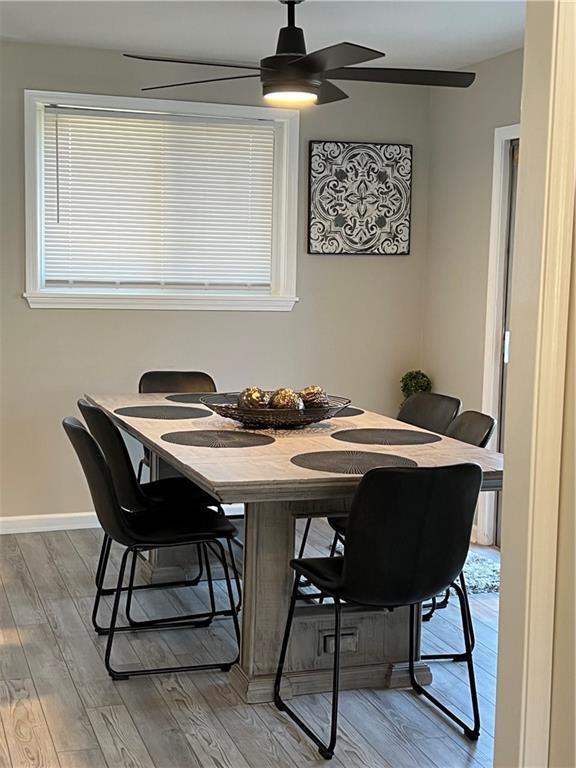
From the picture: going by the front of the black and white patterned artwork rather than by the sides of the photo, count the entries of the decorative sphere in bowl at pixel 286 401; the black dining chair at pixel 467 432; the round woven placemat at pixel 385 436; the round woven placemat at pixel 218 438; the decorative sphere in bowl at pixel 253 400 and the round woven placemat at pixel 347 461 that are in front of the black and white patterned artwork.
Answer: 6

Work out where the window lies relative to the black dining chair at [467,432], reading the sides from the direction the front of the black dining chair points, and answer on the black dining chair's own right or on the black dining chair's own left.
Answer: on the black dining chair's own right

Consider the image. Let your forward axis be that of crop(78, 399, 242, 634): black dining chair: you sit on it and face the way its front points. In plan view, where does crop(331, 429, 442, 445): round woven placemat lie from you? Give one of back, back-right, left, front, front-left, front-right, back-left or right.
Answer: front

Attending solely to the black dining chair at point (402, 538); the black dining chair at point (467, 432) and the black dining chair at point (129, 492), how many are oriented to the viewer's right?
1

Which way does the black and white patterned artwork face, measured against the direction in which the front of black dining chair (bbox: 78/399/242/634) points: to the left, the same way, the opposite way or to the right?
to the right

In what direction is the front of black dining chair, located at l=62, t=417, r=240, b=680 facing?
to the viewer's right

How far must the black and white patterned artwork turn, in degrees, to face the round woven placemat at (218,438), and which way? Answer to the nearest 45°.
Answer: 0° — it already faces it

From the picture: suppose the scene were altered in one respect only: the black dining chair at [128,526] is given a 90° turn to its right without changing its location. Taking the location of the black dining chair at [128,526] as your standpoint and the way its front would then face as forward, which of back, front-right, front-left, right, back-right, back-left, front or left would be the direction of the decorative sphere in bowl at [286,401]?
back-left

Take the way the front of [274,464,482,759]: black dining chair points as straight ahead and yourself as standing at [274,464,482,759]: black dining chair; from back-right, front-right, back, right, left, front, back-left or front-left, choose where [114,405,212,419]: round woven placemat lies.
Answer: front

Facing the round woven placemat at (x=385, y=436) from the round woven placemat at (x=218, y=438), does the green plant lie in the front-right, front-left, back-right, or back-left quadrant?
front-left

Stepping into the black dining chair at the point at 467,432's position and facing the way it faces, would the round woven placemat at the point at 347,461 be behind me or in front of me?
in front

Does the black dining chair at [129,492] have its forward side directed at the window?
no

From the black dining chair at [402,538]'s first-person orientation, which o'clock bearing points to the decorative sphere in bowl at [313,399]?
The decorative sphere in bowl is roughly at 1 o'clock from the black dining chair.

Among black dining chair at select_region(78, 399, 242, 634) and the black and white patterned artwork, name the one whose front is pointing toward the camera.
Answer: the black and white patterned artwork

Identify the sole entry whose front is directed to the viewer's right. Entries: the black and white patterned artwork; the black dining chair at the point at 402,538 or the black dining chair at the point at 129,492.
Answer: the black dining chair at the point at 129,492

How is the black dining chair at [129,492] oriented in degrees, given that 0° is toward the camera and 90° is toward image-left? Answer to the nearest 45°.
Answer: approximately 270°

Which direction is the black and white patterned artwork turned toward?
toward the camera
